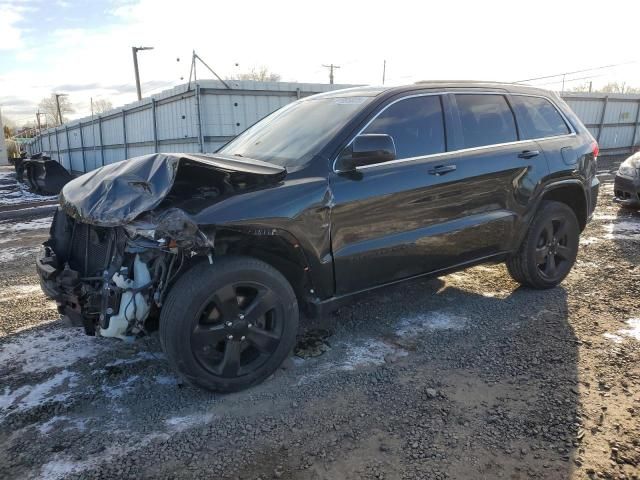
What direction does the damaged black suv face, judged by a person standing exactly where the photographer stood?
facing the viewer and to the left of the viewer

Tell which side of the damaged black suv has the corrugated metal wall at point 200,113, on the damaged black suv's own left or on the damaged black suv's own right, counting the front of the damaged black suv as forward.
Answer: on the damaged black suv's own right

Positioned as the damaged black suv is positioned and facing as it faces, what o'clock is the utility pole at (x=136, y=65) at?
The utility pole is roughly at 4 o'clock from the damaged black suv.

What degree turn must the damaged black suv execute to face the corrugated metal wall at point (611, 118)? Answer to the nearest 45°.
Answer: approximately 180°

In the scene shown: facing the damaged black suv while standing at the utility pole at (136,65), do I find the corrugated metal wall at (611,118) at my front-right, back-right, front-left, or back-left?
front-left

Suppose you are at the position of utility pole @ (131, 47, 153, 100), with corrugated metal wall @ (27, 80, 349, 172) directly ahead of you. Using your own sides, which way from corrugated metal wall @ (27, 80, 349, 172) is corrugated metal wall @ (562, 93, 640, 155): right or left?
left

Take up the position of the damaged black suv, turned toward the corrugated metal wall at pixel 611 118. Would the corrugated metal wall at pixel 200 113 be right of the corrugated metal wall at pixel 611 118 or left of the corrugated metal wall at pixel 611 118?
left
